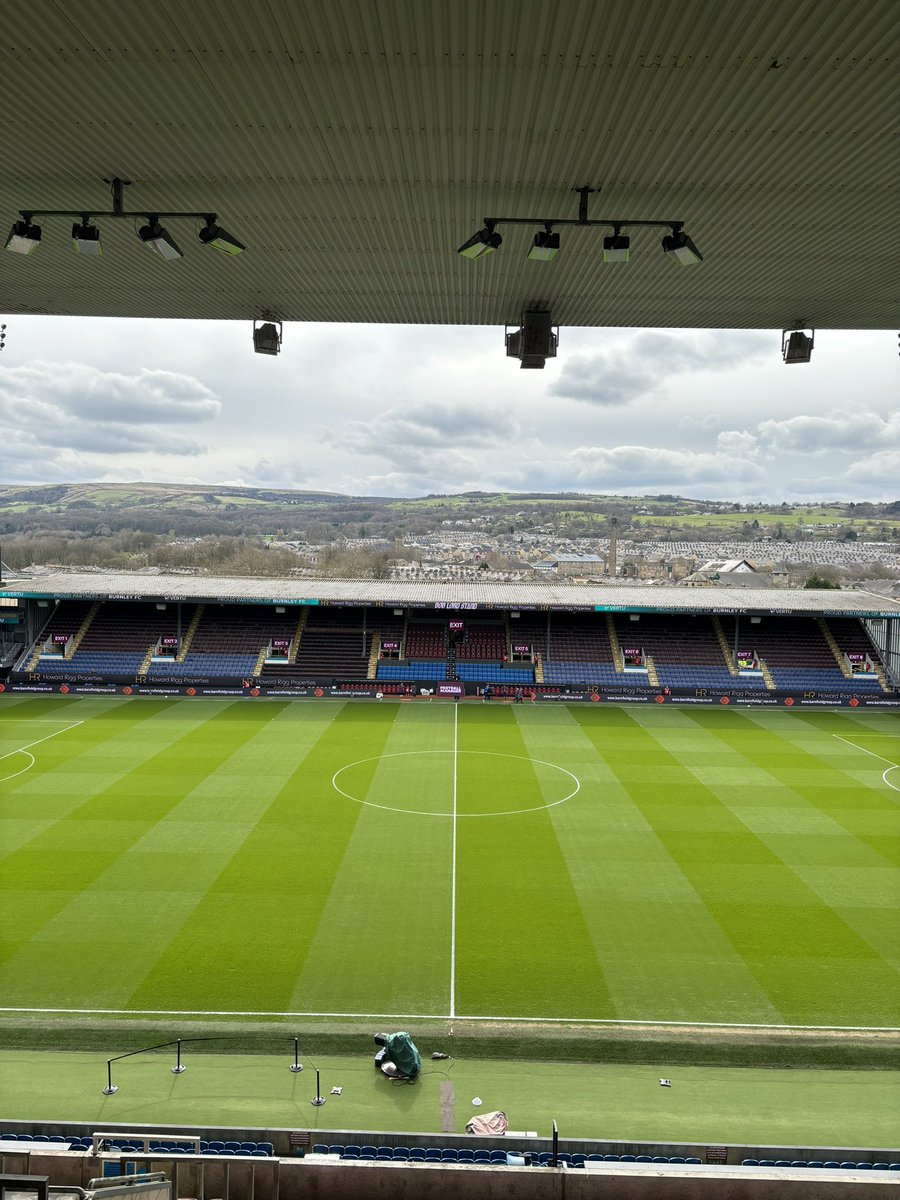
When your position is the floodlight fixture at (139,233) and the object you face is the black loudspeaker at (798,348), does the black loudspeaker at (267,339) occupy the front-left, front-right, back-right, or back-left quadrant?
front-left

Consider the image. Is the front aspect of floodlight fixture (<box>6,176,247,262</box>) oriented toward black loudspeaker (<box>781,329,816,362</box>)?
no
